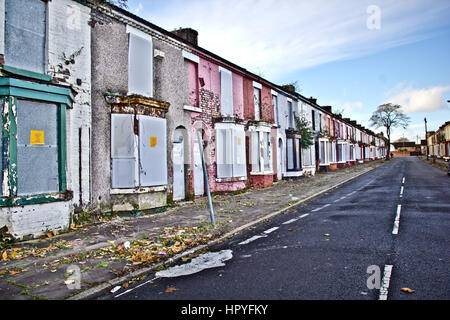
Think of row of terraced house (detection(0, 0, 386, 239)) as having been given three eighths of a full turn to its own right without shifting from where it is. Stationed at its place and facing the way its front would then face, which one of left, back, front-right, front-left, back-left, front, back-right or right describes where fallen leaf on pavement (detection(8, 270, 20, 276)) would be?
left

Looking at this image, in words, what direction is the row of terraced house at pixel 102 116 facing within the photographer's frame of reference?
facing the viewer and to the right of the viewer
